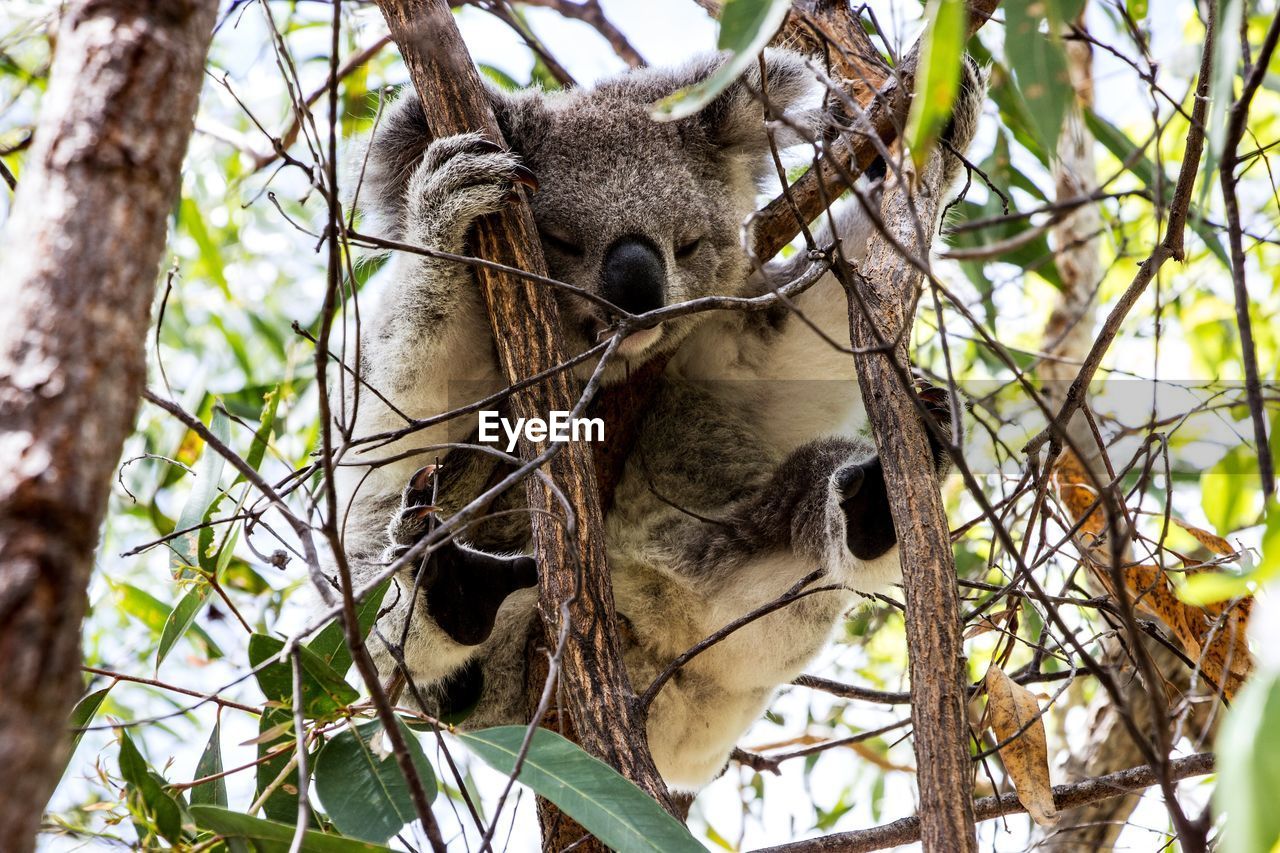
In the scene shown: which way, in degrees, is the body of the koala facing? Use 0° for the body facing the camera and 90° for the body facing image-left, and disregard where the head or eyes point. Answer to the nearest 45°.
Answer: approximately 0°

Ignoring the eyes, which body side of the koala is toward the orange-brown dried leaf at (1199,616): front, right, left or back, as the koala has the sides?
left

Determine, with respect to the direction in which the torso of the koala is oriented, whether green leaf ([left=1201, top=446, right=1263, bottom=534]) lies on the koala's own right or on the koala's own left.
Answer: on the koala's own left

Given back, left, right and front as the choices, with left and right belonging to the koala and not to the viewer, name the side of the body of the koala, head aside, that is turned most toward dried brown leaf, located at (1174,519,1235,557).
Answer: left
